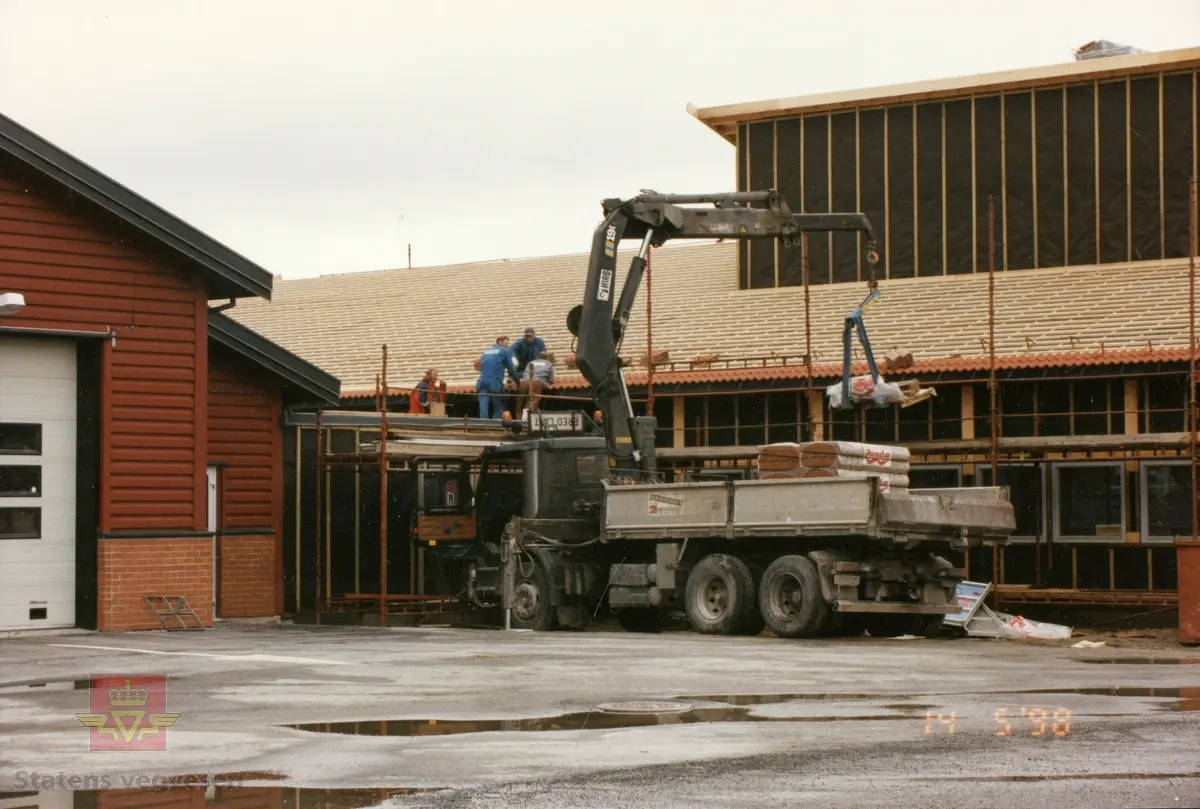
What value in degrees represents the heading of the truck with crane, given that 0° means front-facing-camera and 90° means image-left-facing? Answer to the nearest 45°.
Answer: approximately 135°

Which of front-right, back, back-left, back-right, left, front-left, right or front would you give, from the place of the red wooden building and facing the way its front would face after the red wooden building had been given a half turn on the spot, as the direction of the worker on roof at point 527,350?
front-right

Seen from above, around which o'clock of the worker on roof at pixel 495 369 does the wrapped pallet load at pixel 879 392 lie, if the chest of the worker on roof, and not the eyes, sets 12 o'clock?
The wrapped pallet load is roughly at 3 o'clock from the worker on roof.

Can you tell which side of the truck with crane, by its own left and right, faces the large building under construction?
right

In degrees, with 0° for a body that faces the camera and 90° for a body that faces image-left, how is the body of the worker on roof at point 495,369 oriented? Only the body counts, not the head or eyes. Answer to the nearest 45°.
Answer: approximately 225°

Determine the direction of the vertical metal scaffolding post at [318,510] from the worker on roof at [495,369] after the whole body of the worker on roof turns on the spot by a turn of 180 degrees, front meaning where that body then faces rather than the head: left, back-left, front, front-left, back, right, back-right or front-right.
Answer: front

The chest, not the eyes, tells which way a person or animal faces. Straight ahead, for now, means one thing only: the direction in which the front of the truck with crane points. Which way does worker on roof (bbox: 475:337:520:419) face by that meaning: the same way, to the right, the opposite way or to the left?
to the right

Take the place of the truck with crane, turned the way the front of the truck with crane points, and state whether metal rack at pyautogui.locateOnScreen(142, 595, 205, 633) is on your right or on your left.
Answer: on your left

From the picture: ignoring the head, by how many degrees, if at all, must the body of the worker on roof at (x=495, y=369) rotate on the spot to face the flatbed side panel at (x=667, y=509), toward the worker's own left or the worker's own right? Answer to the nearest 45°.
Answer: approximately 135° to the worker's own right
